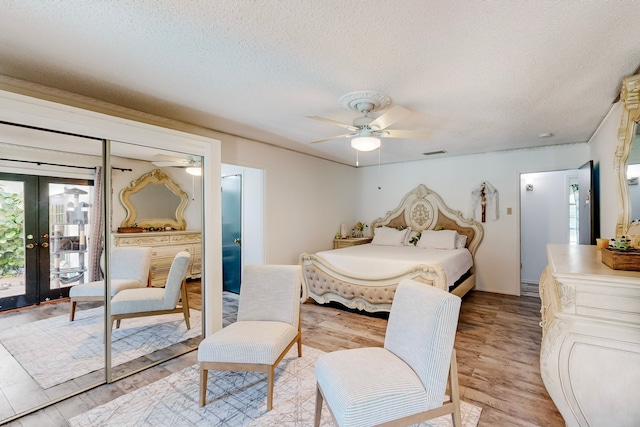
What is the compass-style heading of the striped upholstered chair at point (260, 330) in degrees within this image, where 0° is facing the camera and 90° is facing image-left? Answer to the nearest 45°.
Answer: approximately 45°

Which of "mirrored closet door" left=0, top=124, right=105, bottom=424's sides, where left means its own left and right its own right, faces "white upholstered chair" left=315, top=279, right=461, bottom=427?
front

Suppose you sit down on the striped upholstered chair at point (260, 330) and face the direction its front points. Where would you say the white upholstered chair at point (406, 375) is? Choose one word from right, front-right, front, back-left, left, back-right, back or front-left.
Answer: left

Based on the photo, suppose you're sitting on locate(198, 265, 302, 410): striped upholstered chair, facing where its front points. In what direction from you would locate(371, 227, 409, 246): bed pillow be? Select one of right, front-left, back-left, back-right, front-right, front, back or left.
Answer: back

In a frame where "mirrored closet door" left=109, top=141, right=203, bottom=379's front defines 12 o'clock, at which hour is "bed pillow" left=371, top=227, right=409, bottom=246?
The bed pillow is roughly at 10 o'clock from the mirrored closet door.

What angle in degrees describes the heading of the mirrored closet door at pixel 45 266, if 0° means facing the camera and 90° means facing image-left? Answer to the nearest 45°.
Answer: approximately 315°

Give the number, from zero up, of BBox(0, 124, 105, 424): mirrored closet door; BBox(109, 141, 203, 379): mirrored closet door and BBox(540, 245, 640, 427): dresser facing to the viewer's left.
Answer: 1

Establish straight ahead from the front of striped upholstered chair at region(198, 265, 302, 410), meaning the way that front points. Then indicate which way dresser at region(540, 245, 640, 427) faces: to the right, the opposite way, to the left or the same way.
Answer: to the right

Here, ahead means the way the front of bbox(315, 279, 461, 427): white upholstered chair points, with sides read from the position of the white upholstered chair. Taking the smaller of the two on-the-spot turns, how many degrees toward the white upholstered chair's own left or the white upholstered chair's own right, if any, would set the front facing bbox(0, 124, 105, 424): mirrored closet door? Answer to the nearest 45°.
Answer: approximately 45° to the white upholstered chair's own right

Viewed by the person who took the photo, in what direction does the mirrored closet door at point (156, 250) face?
facing the viewer and to the right of the viewer

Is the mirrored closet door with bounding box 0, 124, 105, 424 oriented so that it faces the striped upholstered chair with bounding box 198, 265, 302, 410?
no

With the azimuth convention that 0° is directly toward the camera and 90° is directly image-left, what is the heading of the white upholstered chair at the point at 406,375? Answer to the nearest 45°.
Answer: approximately 45°

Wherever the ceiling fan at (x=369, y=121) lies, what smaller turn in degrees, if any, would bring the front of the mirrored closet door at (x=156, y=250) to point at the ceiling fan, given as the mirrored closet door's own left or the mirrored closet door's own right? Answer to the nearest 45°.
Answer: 0° — it already faces it

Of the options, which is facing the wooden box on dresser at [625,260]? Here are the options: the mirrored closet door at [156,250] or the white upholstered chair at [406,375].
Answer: the mirrored closet door

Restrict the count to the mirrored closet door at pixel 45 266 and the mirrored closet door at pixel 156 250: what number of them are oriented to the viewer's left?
0

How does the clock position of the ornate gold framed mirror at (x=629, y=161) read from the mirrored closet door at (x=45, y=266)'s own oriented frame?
The ornate gold framed mirror is roughly at 12 o'clock from the mirrored closet door.

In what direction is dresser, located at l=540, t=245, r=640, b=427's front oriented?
to the viewer's left

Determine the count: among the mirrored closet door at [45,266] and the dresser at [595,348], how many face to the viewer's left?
1

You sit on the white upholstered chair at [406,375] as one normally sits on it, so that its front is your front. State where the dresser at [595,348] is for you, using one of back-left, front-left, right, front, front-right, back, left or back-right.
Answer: back-left
